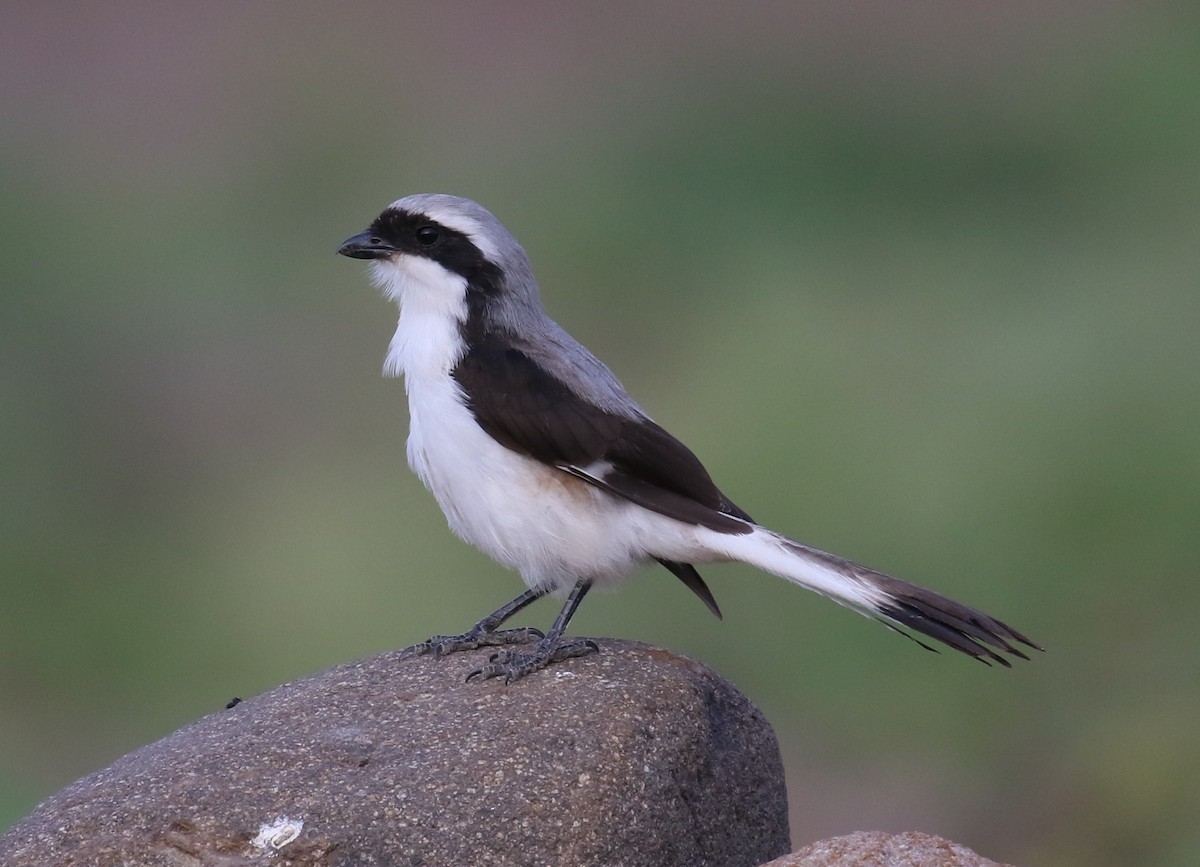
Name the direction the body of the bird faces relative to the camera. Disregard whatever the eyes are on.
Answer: to the viewer's left

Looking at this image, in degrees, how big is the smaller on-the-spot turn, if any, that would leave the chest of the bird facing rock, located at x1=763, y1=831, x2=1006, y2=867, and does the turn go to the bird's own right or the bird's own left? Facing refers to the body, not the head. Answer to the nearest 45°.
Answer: approximately 135° to the bird's own left
